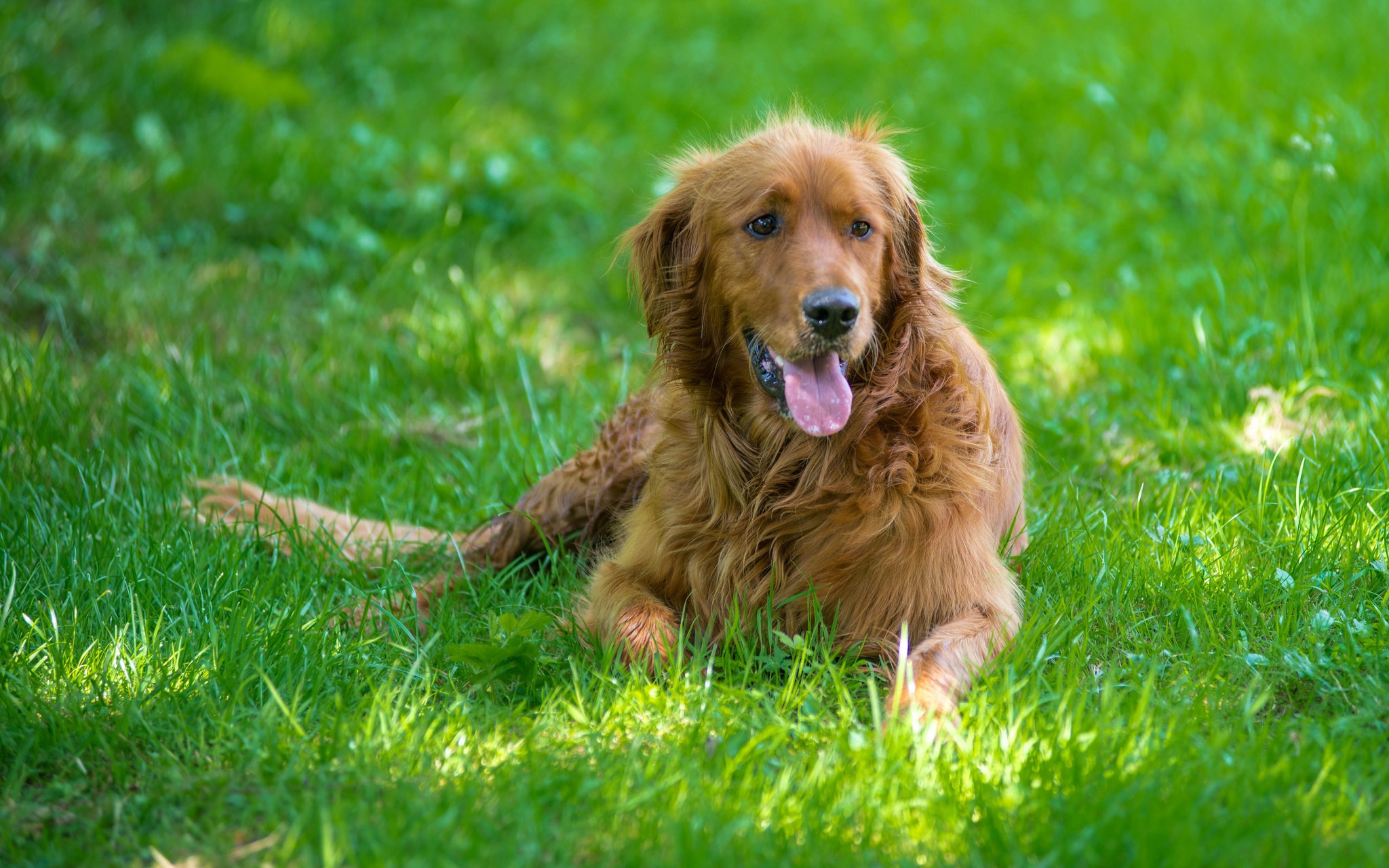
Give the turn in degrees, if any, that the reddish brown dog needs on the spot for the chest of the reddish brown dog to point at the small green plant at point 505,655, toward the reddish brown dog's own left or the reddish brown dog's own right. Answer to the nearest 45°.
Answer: approximately 45° to the reddish brown dog's own right

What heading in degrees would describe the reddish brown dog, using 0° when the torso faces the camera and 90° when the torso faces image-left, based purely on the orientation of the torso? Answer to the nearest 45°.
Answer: approximately 0°
